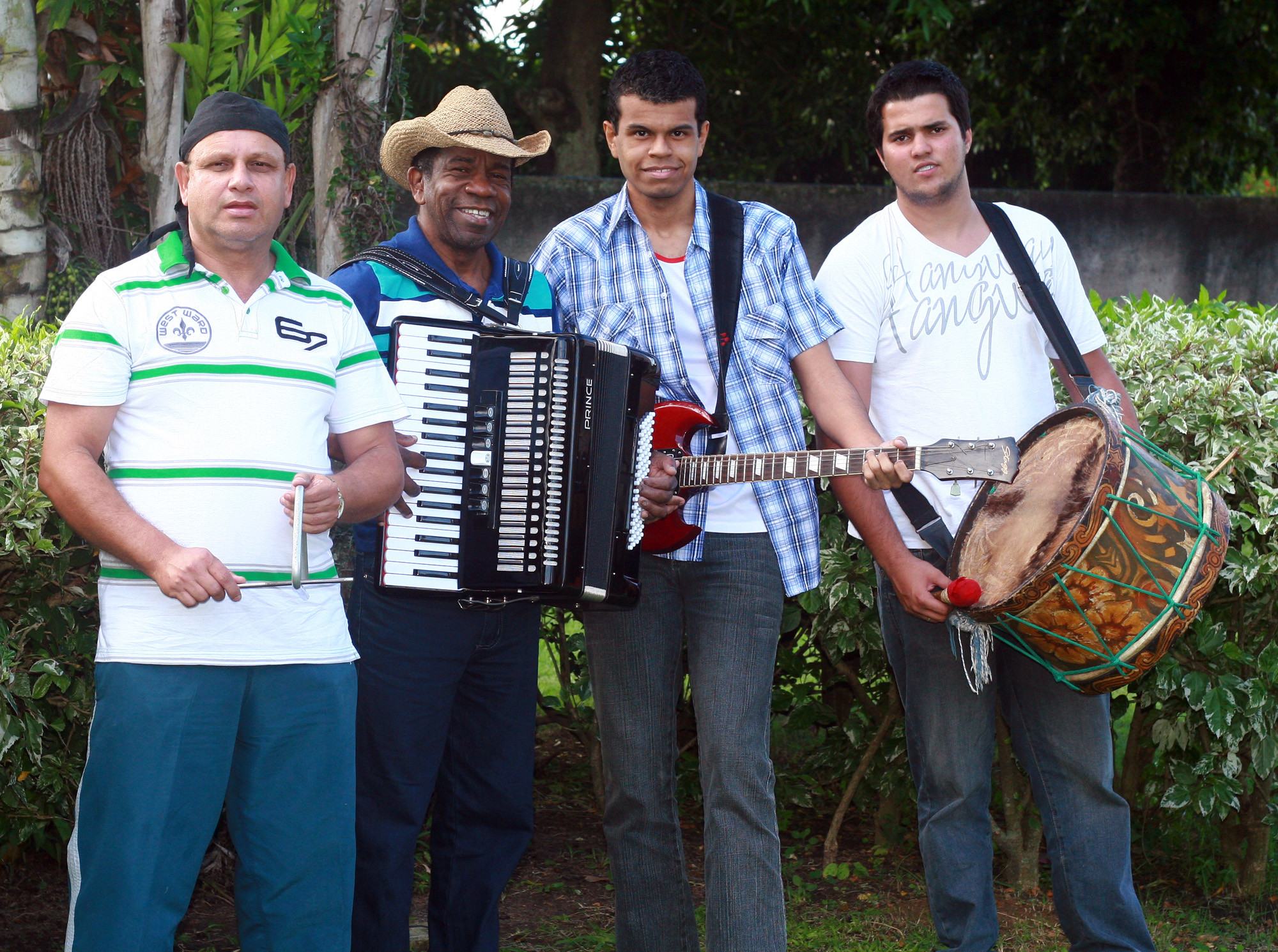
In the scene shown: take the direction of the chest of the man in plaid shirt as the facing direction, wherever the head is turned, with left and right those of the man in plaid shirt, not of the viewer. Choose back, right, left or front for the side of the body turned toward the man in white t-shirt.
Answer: left

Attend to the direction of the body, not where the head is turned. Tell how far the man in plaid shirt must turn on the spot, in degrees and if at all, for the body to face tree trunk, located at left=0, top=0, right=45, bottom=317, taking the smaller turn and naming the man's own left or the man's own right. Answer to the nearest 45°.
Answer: approximately 135° to the man's own right

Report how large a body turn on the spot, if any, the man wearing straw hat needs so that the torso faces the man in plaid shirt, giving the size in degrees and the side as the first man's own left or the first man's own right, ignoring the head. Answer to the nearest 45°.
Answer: approximately 45° to the first man's own left

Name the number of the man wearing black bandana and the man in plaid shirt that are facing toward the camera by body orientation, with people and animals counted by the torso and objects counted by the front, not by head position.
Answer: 2

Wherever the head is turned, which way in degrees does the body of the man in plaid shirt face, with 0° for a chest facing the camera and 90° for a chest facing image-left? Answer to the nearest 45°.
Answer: approximately 0°
